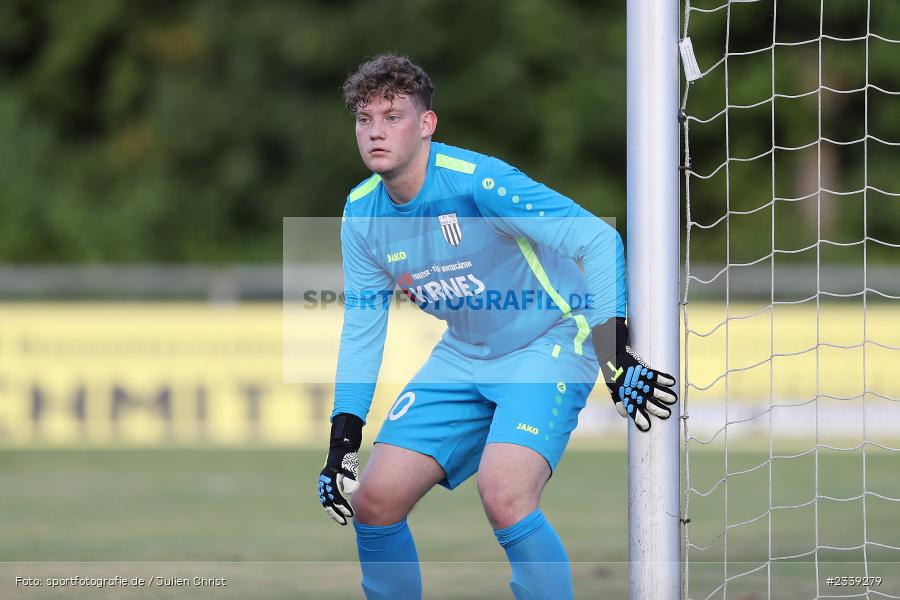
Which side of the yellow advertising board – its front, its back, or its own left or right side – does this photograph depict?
front

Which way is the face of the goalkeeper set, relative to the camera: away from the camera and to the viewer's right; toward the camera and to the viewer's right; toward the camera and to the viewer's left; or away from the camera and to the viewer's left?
toward the camera and to the viewer's left

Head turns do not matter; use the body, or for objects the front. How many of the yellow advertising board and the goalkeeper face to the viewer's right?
0

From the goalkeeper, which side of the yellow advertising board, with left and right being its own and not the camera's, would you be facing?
front
